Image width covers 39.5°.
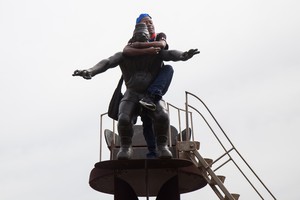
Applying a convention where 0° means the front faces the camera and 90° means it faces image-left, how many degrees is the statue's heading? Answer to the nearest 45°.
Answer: approximately 0°
